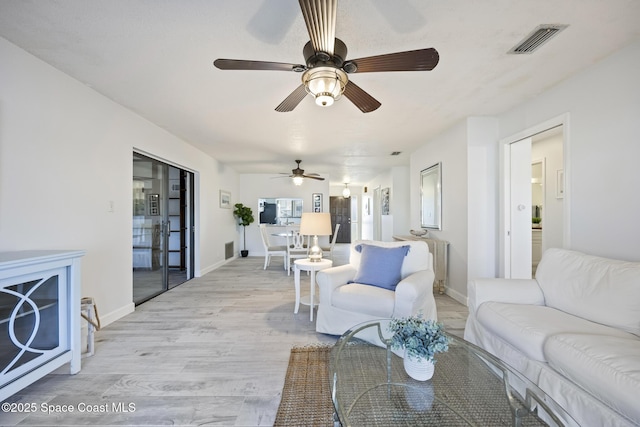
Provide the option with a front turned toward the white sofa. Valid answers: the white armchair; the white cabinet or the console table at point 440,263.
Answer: the white cabinet

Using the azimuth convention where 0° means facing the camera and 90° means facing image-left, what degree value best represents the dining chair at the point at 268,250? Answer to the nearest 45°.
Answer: approximately 270°

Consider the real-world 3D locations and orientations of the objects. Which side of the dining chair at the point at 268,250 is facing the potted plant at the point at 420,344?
right

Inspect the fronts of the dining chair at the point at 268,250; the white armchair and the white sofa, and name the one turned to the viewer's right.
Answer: the dining chair

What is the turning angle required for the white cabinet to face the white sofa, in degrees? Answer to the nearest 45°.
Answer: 0° — it already faces it

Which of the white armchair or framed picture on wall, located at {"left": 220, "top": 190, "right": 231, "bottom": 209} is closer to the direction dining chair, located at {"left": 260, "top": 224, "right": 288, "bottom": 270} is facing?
the white armchair

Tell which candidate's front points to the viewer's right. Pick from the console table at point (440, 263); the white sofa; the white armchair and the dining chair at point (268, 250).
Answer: the dining chair

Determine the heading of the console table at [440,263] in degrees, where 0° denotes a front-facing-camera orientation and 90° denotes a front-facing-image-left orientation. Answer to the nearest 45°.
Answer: approximately 90°

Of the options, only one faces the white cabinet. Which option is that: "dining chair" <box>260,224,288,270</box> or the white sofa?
the white sofa

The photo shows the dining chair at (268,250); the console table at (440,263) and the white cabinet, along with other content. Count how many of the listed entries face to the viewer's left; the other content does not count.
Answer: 1
